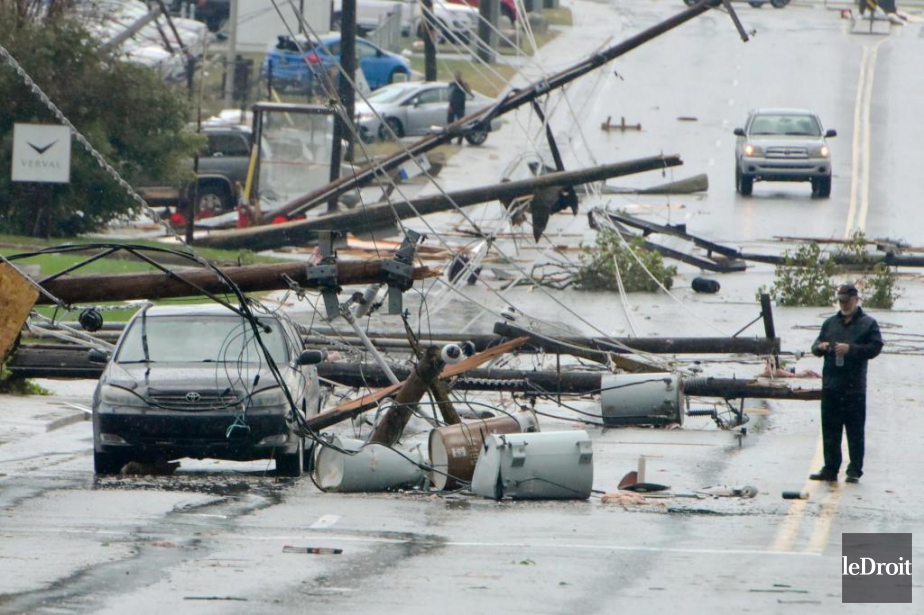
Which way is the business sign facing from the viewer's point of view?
toward the camera

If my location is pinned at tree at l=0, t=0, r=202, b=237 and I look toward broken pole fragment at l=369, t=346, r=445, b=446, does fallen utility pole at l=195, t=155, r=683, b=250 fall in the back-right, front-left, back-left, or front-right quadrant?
front-left

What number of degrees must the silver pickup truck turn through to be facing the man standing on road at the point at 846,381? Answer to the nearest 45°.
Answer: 0° — it already faces them

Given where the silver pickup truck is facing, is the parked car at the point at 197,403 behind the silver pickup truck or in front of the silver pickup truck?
in front

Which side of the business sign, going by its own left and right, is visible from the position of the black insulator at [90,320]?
front

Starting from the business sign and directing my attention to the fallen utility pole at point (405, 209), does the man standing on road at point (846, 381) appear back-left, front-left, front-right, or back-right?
front-right

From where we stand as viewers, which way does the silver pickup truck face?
facing the viewer

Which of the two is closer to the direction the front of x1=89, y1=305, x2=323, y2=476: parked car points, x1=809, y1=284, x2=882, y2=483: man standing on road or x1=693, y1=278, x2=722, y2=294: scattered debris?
the man standing on road

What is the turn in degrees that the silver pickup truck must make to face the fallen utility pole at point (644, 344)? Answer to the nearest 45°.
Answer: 0° — it already faces it

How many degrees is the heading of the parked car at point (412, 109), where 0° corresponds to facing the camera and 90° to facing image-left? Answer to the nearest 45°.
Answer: approximately 45°

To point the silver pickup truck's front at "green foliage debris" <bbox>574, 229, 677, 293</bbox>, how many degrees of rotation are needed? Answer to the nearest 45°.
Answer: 0° — it already faces it

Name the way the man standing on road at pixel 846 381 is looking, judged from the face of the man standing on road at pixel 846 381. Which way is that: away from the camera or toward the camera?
toward the camera

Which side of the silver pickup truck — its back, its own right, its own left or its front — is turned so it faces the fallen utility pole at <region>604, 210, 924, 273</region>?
front

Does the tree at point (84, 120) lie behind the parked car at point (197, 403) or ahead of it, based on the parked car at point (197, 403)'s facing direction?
behind

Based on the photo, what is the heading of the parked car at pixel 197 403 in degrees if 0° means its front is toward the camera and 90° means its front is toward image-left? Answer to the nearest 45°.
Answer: approximately 0°
